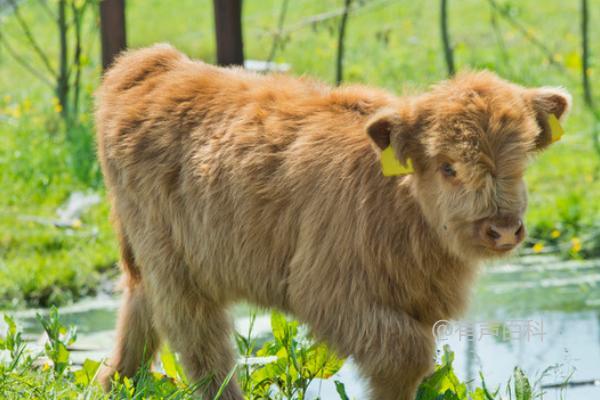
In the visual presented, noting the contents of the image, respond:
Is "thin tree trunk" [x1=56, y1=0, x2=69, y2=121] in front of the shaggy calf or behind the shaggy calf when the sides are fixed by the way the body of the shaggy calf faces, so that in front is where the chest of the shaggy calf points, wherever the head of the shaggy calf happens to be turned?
behind

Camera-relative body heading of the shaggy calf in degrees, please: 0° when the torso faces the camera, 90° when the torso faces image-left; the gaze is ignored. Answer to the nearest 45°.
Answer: approximately 315°

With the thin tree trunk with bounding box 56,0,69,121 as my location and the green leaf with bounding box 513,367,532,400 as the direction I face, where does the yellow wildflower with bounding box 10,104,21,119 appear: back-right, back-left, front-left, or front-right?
back-right

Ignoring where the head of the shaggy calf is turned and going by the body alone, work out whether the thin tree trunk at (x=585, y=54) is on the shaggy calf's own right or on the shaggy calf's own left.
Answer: on the shaggy calf's own left

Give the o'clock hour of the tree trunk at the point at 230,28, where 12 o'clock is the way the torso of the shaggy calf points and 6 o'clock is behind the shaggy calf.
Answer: The tree trunk is roughly at 7 o'clock from the shaggy calf.

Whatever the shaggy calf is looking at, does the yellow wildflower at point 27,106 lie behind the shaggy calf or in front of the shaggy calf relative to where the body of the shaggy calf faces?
behind

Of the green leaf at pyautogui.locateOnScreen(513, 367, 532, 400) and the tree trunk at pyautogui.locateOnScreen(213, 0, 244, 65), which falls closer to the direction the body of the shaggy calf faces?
the green leaf

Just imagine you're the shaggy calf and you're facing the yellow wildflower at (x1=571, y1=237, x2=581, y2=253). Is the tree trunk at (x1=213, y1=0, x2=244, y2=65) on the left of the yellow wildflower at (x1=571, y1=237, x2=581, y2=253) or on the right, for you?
left
